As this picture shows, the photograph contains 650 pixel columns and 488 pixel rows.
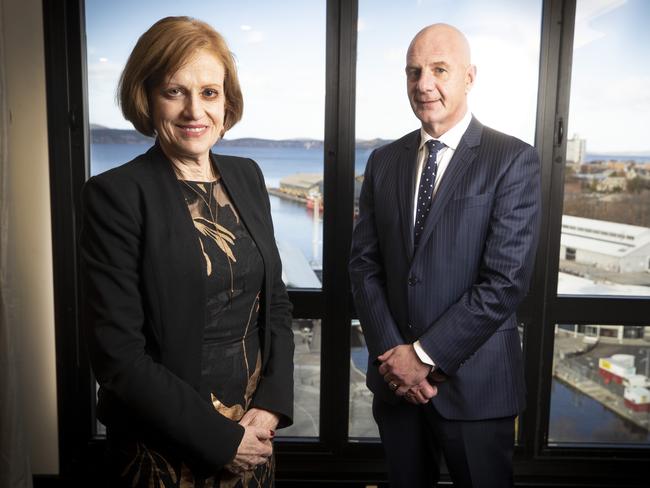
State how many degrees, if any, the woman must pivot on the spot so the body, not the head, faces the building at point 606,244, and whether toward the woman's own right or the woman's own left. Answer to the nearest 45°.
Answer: approximately 90° to the woman's own left

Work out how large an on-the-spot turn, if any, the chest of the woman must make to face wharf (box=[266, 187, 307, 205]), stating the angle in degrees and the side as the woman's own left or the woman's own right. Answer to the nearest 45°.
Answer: approximately 135° to the woman's own left

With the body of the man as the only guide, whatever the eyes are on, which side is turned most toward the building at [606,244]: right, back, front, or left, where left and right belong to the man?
back

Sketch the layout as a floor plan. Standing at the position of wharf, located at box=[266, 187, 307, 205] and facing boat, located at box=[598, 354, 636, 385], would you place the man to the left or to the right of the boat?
right

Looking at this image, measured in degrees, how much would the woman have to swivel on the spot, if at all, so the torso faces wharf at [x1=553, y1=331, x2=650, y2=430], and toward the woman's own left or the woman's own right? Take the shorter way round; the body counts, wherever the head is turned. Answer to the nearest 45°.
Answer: approximately 90° to the woman's own left

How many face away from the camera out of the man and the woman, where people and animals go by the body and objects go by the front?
0

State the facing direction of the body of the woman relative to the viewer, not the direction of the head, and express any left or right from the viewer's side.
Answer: facing the viewer and to the right of the viewer

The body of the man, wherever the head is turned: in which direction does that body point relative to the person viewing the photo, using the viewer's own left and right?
facing the viewer and to the left of the viewer
